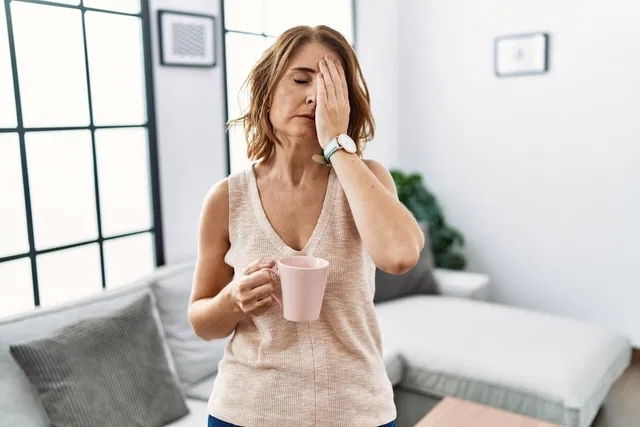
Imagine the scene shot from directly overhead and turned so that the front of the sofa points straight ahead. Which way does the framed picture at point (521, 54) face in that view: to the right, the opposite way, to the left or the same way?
to the right

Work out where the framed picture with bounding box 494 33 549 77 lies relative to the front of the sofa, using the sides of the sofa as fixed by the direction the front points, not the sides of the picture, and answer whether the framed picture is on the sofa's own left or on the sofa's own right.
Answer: on the sofa's own left

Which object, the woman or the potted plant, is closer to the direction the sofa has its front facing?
the woman

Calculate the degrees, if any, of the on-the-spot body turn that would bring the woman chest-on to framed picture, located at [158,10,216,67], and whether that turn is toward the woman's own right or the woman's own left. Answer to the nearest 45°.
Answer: approximately 180°

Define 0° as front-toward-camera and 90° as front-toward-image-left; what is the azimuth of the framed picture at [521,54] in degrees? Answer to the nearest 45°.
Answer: approximately 45°

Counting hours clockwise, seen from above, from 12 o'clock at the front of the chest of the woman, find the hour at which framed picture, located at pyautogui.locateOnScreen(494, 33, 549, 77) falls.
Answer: The framed picture is roughly at 7 o'clock from the woman.

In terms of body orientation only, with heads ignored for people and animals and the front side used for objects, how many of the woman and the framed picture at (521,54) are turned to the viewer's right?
0

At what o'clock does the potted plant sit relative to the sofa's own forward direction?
The potted plant is roughly at 8 o'clock from the sofa.
